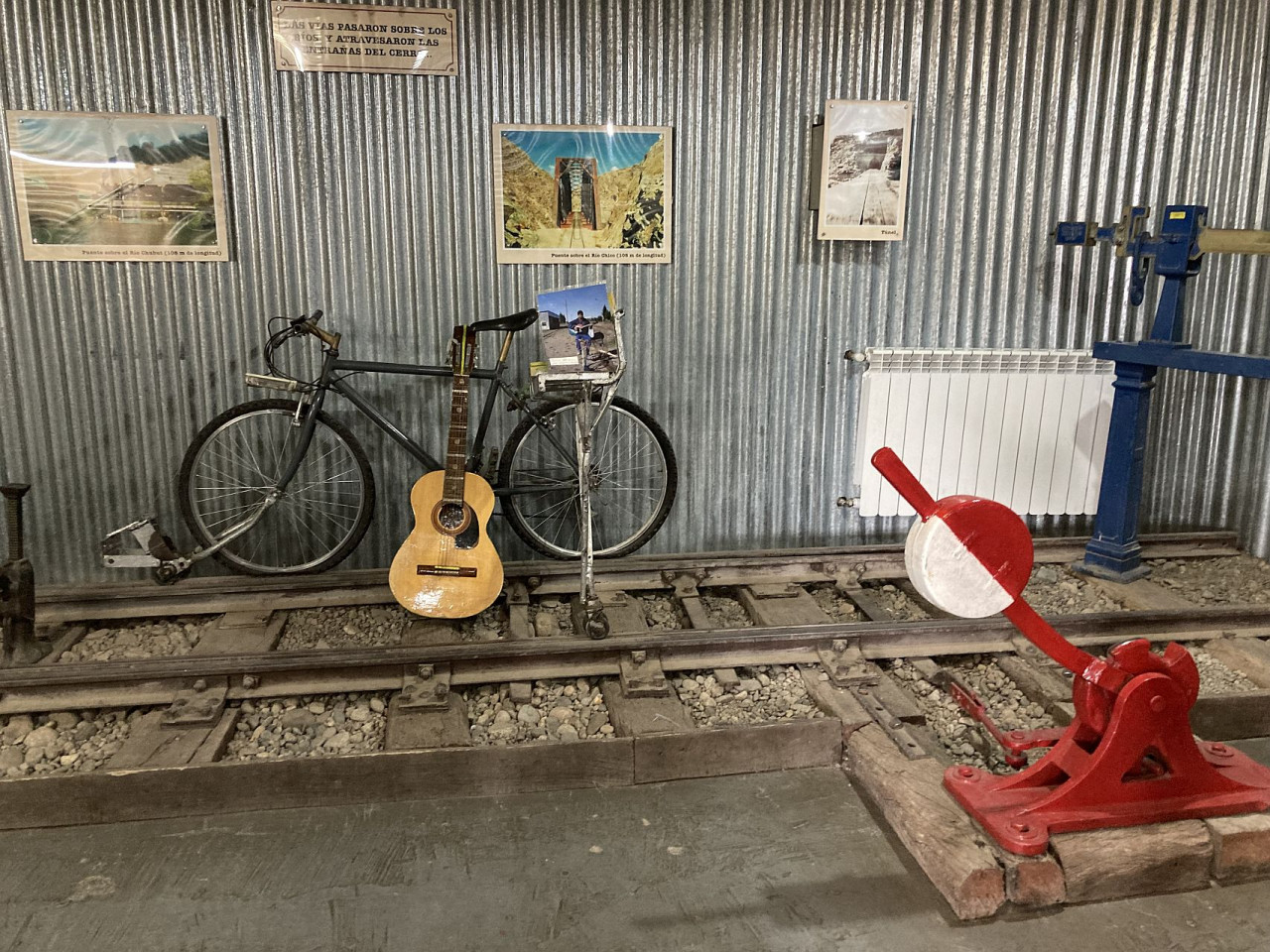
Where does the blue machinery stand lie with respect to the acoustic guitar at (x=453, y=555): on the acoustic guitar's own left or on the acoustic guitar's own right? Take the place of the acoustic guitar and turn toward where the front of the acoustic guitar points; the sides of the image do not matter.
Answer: on the acoustic guitar's own left

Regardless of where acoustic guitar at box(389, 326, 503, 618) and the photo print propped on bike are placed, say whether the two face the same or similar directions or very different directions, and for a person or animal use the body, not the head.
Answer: same or similar directions

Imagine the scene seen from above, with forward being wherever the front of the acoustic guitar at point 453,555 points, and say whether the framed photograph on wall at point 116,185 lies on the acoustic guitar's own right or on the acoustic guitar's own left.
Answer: on the acoustic guitar's own right

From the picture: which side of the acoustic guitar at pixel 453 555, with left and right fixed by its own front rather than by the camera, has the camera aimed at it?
front

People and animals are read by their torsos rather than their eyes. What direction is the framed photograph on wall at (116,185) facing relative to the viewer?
toward the camera

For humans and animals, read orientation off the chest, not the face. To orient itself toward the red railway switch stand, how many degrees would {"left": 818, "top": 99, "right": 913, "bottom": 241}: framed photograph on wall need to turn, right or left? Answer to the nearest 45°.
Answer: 0° — it already faces it

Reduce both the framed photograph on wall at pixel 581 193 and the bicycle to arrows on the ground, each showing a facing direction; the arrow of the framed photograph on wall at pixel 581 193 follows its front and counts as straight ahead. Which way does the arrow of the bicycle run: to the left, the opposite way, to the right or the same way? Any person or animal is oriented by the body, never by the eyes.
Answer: to the right

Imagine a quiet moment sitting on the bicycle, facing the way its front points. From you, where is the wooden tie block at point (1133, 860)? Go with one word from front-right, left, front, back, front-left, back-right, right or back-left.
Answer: back-left

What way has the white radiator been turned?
toward the camera

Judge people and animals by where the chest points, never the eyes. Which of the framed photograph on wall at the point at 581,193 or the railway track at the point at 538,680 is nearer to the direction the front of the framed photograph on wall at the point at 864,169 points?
the railway track

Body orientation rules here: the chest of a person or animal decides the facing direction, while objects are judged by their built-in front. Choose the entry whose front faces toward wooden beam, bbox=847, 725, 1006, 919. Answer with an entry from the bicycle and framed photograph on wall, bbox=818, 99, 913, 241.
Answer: the framed photograph on wall

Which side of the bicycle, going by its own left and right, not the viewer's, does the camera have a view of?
left

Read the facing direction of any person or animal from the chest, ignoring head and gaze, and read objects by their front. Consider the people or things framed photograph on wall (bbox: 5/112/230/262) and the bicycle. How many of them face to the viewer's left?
1

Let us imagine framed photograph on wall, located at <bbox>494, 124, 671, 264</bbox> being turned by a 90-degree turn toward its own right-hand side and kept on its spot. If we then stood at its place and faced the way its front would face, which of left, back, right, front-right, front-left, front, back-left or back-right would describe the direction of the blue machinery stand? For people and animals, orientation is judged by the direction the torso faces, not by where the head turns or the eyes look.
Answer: back

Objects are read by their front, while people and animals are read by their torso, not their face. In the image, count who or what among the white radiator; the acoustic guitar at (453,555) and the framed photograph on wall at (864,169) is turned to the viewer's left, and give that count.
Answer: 0
